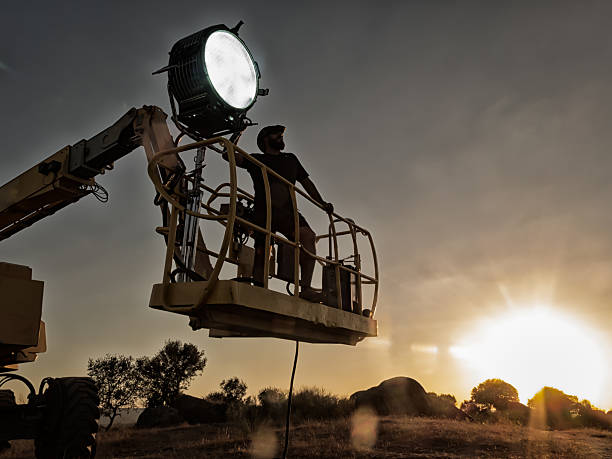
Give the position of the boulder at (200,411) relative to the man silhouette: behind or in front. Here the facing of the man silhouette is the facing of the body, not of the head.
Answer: behind

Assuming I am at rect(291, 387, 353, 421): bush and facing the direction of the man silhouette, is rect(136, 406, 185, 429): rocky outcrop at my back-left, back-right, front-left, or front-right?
front-right

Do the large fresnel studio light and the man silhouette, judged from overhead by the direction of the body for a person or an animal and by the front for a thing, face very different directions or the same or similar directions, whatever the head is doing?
same or similar directions

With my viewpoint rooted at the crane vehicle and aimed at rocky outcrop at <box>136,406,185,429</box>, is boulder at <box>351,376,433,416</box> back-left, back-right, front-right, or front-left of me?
front-right

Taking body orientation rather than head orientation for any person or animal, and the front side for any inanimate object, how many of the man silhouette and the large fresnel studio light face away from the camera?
0

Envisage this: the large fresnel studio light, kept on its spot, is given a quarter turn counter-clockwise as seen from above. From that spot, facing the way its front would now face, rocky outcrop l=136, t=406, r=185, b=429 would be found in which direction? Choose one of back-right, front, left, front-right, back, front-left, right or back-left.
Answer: front-left

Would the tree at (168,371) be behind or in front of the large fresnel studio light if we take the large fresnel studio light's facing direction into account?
behind

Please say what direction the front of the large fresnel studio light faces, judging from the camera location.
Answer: facing the viewer and to the right of the viewer

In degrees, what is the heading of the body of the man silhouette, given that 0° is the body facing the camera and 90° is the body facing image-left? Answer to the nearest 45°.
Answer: approximately 315°
